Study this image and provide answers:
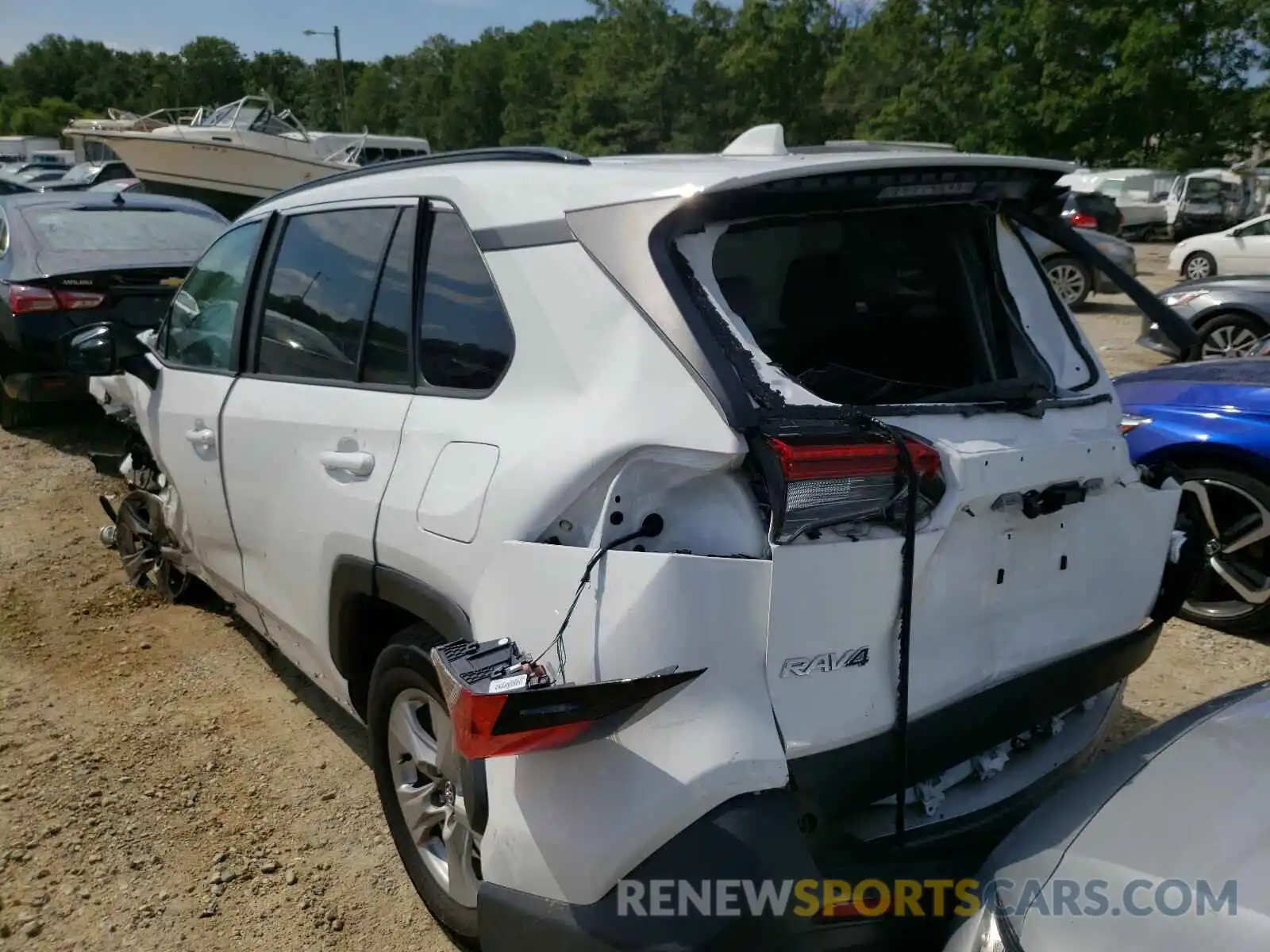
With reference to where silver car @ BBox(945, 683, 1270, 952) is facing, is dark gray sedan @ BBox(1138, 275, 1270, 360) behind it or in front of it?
behind

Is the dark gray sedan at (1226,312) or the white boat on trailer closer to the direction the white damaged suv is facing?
the white boat on trailer

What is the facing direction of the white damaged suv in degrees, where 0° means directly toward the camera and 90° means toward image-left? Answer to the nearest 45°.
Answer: approximately 135°

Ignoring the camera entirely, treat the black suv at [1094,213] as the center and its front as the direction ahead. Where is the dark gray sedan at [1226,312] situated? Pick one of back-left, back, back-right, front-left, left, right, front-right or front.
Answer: back-right

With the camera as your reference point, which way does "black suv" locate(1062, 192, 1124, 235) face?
facing away from the viewer and to the right of the viewer

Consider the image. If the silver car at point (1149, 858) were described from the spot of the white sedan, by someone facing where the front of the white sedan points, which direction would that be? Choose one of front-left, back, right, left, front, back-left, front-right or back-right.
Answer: left

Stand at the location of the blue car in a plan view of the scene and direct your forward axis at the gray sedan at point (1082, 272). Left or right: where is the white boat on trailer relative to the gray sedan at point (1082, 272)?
left

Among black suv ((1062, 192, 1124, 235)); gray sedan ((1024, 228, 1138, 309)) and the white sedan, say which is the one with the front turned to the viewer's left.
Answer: the white sedan

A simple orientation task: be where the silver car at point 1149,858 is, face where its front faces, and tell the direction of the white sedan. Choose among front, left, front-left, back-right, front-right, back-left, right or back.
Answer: back-right

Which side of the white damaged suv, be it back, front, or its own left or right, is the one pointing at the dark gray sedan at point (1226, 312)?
right

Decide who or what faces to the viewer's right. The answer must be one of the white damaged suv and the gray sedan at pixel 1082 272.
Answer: the gray sedan

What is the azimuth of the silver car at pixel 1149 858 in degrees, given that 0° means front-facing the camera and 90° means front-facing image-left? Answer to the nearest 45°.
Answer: approximately 45°
